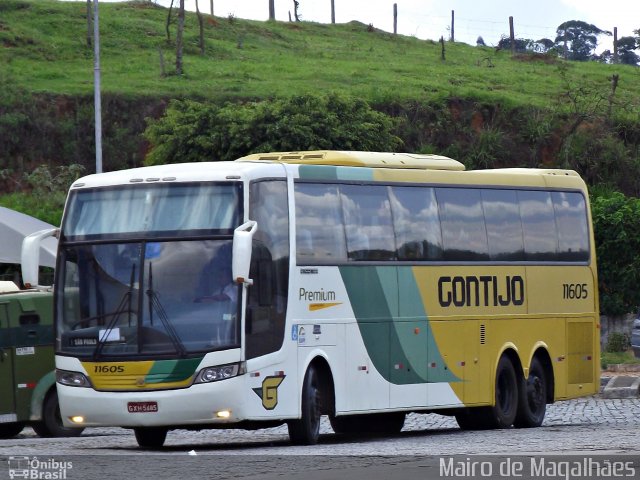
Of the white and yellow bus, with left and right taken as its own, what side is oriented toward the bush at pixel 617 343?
back

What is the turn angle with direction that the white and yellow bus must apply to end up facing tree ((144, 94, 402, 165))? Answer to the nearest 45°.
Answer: approximately 135° to its right

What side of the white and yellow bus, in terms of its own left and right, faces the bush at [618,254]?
back

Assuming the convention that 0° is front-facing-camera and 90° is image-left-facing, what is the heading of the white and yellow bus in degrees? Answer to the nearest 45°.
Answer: approximately 45°

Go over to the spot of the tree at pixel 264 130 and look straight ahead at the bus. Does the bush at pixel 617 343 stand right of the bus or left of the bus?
left

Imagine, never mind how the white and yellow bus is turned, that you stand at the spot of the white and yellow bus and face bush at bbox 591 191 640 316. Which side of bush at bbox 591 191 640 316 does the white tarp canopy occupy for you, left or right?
left

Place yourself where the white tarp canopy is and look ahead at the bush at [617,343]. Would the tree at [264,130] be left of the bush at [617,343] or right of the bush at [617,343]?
left

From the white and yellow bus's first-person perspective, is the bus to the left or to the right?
on its right

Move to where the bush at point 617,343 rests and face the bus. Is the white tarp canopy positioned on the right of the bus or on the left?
right

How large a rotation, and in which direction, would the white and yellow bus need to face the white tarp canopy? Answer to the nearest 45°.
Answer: approximately 90° to its right
